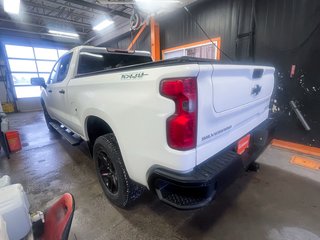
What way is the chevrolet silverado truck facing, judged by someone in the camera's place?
facing away from the viewer and to the left of the viewer

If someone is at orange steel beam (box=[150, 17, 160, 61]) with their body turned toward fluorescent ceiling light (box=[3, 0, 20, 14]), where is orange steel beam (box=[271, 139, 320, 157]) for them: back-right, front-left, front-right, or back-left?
back-left

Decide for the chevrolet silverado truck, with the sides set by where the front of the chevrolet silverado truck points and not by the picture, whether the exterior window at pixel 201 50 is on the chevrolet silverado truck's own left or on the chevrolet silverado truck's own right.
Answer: on the chevrolet silverado truck's own right

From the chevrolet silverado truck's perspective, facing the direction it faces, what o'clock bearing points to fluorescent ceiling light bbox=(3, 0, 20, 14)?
The fluorescent ceiling light is roughly at 12 o'clock from the chevrolet silverado truck.

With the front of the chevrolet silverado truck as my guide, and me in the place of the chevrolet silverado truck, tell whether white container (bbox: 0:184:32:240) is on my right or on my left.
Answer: on my left

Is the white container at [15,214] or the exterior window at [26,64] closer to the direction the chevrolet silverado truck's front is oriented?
the exterior window

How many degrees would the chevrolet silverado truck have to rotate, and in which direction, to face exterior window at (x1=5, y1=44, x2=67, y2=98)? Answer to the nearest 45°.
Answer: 0° — it already faces it

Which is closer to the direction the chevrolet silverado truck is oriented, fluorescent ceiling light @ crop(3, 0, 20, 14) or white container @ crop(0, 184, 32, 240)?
the fluorescent ceiling light

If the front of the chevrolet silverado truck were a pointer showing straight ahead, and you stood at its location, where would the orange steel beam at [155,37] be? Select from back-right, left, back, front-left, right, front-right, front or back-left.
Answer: front-right

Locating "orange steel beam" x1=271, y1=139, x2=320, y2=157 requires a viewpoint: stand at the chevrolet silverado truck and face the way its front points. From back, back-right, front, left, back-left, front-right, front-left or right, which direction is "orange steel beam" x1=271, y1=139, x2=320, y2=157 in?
right
